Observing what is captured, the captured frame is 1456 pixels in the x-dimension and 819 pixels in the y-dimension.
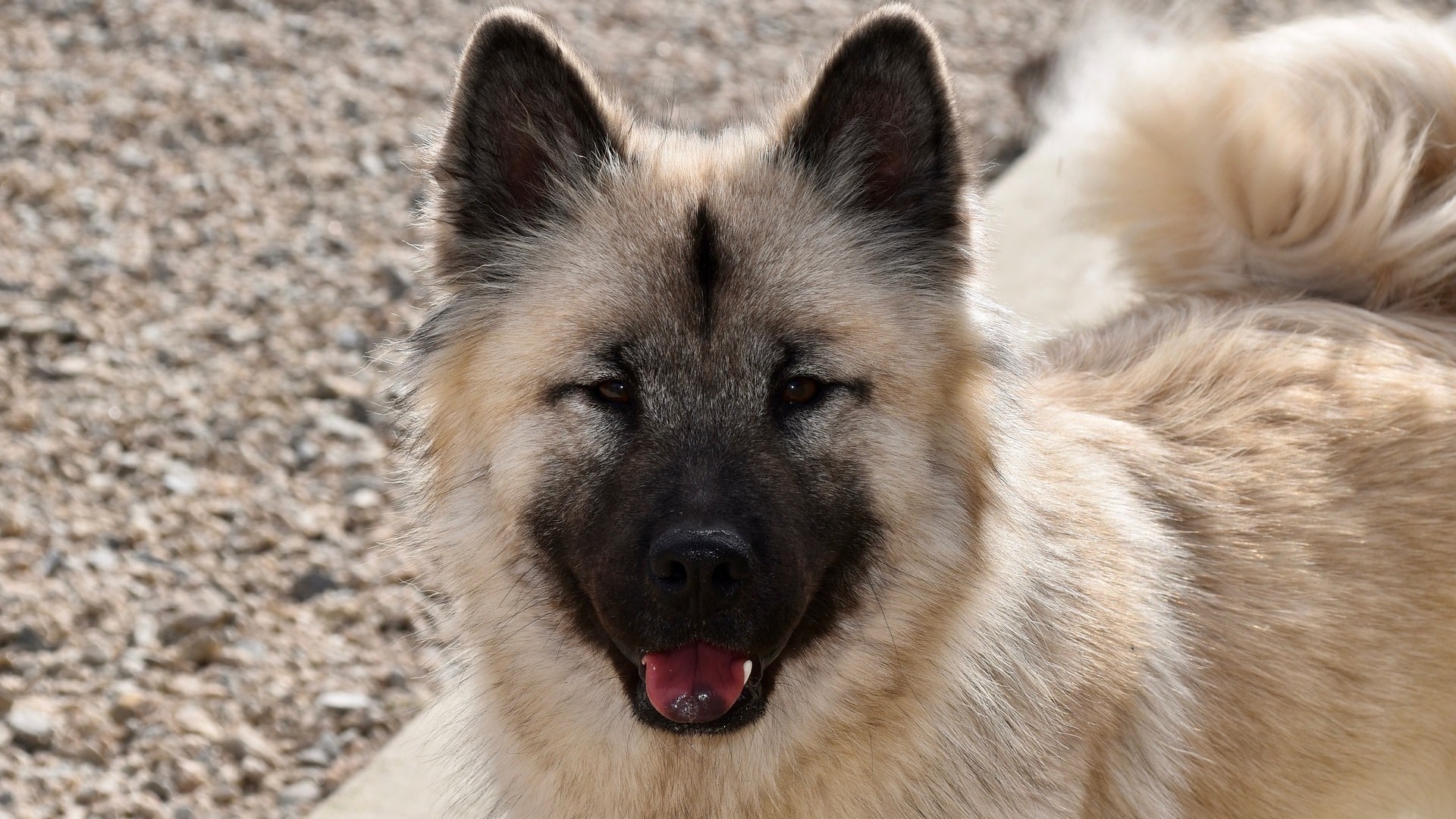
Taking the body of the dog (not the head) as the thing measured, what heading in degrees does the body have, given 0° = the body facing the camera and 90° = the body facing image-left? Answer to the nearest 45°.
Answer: approximately 45°
